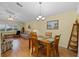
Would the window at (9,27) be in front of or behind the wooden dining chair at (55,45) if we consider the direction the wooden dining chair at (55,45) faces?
in front

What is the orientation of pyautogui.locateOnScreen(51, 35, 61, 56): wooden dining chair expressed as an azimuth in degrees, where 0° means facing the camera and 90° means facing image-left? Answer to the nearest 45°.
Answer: approximately 90°

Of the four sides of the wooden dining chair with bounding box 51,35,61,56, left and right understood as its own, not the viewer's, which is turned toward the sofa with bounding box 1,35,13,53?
front
